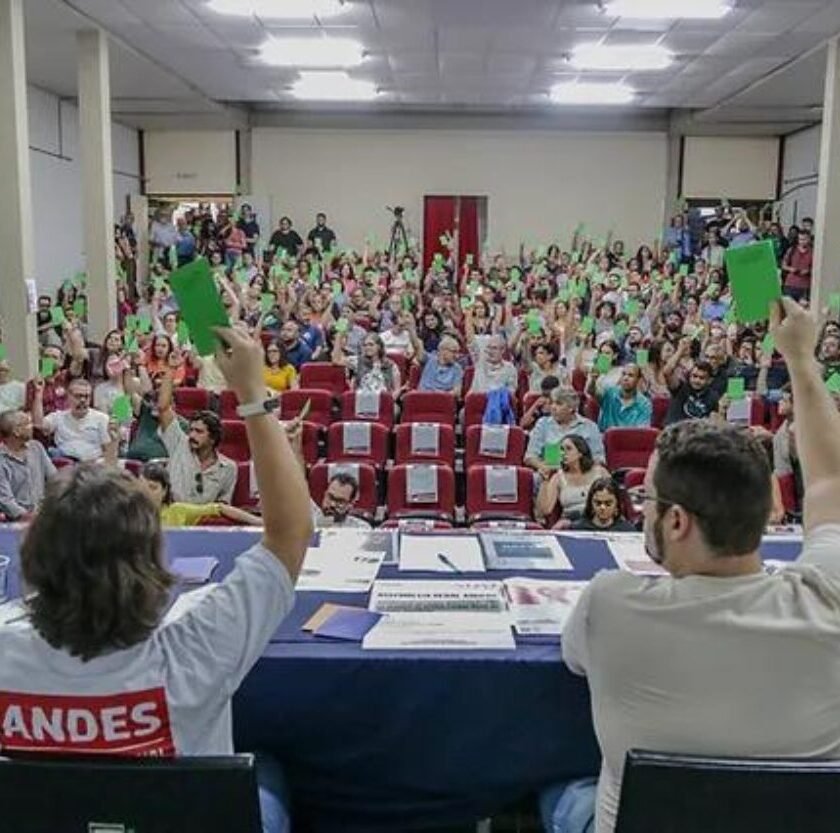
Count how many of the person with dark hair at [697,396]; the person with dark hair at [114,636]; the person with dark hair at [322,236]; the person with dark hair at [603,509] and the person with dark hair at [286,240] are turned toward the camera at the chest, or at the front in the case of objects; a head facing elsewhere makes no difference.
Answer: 4

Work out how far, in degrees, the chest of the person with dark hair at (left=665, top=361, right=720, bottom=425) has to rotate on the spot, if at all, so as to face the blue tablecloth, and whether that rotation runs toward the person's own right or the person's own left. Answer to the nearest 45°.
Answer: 0° — they already face it

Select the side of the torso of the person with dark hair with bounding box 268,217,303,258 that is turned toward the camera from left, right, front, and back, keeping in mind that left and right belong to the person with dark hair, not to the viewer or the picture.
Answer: front

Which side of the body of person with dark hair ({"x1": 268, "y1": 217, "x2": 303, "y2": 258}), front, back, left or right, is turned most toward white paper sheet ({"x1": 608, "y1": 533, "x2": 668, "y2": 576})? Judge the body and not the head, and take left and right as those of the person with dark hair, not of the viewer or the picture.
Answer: front

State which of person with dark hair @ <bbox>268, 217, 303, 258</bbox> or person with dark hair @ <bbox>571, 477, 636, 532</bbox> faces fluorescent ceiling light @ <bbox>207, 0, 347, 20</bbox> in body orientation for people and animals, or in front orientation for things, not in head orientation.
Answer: person with dark hair @ <bbox>268, 217, 303, 258</bbox>

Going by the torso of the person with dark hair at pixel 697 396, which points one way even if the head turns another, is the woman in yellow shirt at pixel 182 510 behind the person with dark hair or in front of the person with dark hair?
in front

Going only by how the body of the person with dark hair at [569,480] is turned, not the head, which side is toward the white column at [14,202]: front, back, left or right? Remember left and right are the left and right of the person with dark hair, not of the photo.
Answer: right

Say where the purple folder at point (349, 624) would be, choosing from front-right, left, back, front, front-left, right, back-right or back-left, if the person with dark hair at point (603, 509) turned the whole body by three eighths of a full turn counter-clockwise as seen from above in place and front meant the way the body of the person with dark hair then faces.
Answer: back-right

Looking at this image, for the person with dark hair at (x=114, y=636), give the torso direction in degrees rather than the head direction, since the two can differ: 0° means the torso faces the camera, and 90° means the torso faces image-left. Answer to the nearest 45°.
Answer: approximately 180°

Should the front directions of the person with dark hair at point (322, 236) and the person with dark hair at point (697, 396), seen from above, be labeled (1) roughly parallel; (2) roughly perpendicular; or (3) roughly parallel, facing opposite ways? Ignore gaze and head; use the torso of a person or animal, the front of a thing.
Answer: roughly parallel

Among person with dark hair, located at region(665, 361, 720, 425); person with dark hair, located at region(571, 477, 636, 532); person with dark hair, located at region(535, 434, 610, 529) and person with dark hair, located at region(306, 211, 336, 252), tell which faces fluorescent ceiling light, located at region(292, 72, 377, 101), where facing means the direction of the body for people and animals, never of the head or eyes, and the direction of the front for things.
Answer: person with dark hair, located at region(306, 211, 336, 252)

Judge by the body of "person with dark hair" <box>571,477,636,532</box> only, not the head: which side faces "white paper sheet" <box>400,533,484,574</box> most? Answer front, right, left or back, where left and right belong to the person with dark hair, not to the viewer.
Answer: front

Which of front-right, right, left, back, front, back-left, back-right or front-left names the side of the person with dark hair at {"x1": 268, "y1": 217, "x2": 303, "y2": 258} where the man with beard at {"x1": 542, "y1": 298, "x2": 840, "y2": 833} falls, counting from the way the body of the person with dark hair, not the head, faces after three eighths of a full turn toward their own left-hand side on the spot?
back-right
